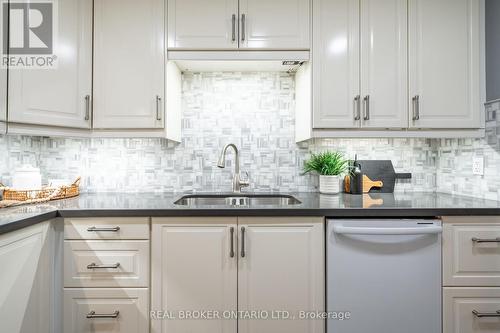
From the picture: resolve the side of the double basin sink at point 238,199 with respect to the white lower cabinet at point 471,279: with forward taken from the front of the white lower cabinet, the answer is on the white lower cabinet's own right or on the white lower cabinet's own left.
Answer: on the white lower cabinet's own right

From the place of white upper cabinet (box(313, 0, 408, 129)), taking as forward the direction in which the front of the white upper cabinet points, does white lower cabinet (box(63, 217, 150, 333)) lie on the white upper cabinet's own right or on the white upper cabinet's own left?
on the white upper cabinet's own right

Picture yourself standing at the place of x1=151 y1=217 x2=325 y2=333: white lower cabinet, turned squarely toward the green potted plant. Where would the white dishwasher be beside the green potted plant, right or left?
right

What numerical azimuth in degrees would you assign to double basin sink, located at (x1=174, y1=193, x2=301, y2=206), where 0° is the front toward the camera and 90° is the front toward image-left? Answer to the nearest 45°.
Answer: approximately 0°

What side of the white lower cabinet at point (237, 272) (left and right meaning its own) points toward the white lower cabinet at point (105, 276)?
right

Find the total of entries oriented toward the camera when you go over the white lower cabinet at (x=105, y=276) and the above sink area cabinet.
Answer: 2

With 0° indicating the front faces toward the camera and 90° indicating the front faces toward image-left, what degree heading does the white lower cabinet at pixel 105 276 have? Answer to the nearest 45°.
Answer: approximately 0°

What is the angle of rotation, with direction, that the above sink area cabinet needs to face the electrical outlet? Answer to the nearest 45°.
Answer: approximately 90° to its left
